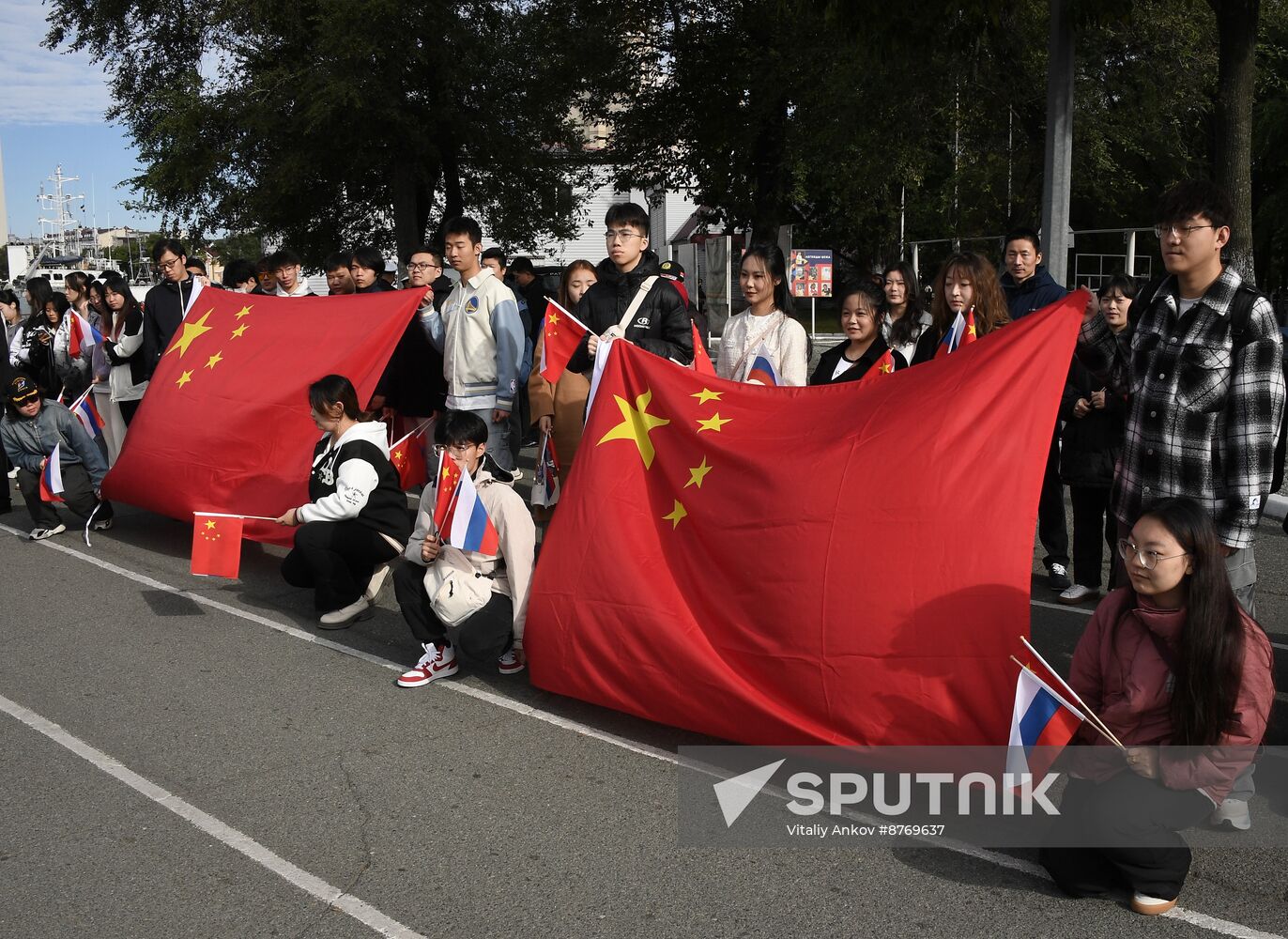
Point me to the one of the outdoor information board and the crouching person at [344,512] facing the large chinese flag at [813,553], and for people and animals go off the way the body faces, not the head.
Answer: the outdoor information board

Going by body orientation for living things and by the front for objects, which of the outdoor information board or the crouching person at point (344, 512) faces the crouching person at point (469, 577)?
the outdoor information board

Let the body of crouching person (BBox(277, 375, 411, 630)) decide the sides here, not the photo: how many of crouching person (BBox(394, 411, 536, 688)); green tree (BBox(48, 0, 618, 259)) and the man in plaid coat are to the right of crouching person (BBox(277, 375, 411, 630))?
1

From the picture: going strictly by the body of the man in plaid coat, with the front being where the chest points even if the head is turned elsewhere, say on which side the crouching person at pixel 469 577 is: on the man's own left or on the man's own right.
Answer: on the man's own right

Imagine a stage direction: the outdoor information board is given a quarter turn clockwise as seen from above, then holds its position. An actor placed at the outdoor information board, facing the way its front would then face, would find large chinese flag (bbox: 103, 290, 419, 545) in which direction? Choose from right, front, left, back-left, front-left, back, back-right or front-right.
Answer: left

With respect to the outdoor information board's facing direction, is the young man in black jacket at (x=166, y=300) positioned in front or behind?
in front

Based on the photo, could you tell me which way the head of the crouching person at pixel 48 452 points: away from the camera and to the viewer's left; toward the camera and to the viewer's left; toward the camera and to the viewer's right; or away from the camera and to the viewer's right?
toward the camera and to the viewer's right

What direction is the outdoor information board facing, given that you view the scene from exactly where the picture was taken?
facing the viewer

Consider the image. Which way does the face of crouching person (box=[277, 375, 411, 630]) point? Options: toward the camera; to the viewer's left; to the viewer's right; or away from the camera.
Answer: to the viewer's left

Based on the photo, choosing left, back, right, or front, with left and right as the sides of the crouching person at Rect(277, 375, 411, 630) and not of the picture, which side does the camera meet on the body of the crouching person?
left

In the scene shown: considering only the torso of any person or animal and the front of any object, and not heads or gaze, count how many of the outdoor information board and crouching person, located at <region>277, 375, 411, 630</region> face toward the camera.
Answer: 1

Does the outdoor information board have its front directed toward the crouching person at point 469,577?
yes

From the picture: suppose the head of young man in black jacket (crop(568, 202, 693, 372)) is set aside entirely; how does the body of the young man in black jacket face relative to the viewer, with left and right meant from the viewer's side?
facing the viewer and to the left of the viewer
